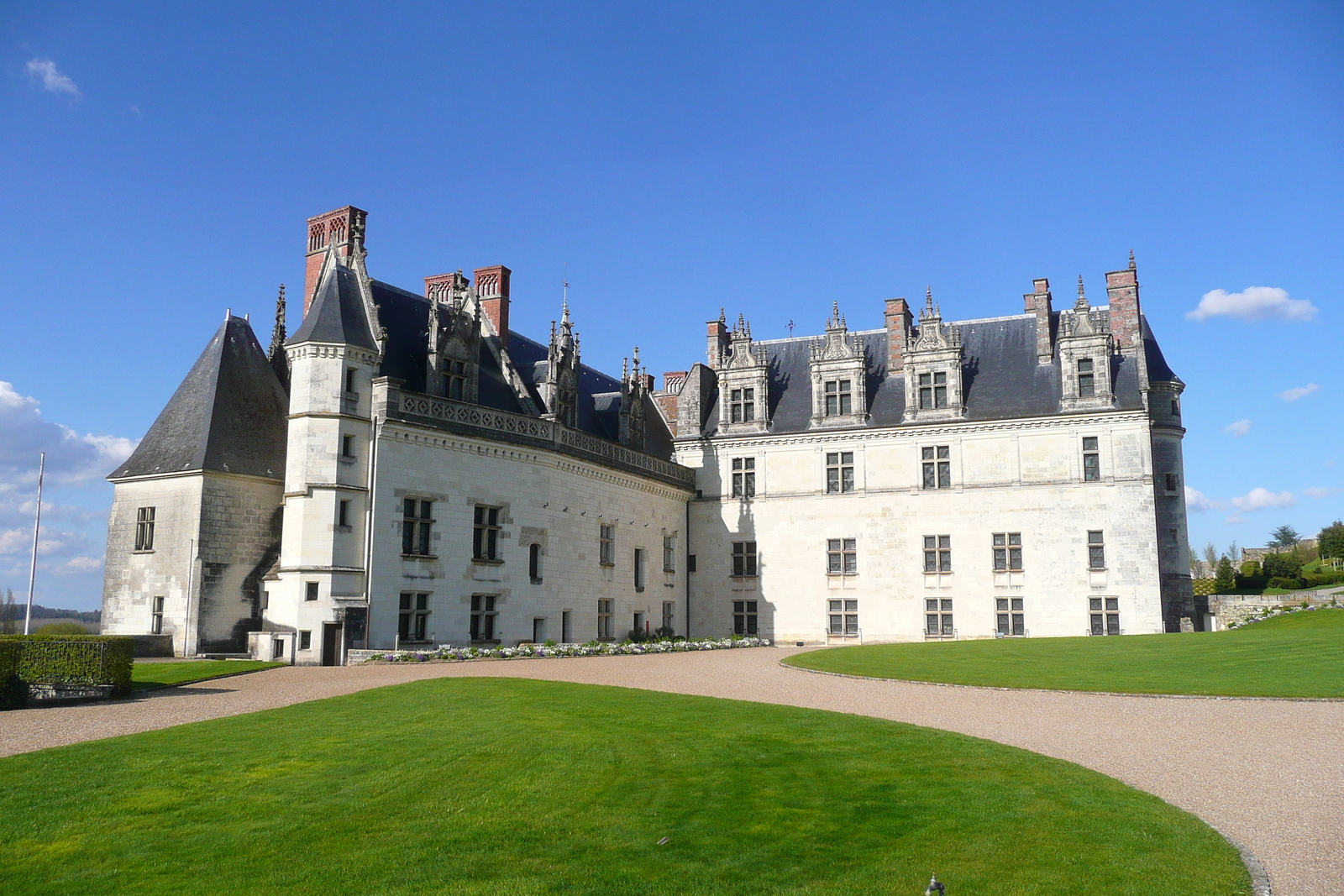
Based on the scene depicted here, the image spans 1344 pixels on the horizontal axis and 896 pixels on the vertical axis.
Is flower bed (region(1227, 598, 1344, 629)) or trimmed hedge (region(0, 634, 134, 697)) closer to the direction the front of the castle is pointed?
the trimmed hedge

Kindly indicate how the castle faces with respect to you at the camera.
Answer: facing the viewer

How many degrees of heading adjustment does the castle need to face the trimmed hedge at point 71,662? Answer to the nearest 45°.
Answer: approximately 45° to its right

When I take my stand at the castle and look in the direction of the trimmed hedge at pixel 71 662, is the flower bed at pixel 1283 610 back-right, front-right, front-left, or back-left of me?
back-left

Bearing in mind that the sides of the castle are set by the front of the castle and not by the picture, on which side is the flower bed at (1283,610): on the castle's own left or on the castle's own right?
on the castle's own left

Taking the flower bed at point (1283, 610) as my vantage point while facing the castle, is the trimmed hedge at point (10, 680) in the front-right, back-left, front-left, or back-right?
front-left

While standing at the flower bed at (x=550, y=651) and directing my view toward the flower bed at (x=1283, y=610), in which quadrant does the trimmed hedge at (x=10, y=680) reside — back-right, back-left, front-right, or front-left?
back-right
